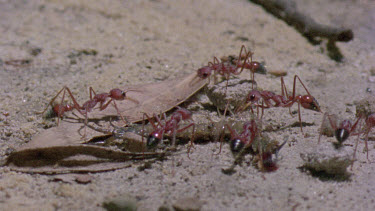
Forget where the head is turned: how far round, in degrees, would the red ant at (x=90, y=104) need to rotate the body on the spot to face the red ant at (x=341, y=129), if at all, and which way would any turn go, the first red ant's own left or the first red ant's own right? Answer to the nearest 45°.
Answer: approximately 45° to the first red ant's own right

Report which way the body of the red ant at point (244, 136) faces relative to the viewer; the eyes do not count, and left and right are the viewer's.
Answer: facing away from the viewer and to the right of the viewer

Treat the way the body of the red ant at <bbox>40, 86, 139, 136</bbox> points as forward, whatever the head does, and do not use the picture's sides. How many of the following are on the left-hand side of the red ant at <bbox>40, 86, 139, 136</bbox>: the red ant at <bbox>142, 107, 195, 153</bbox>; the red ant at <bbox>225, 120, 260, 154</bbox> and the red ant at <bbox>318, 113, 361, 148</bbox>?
0

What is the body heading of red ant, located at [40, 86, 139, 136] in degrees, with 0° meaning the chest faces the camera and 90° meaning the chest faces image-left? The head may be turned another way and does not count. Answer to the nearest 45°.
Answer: approximately 270°

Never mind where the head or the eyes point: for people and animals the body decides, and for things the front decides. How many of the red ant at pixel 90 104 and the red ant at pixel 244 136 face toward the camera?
0

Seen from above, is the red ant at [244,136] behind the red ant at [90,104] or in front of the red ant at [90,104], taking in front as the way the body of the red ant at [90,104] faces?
in front

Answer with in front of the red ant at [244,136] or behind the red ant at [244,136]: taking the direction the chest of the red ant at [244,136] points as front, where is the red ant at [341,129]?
in front
